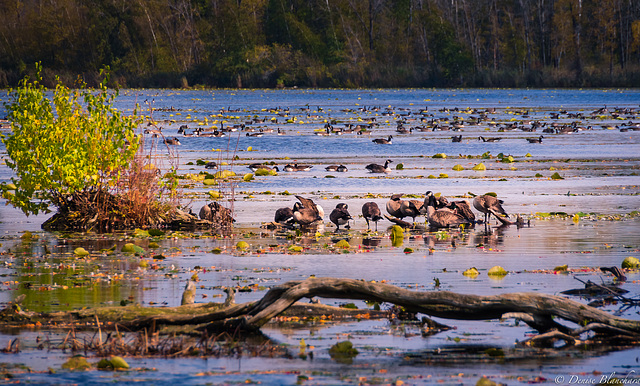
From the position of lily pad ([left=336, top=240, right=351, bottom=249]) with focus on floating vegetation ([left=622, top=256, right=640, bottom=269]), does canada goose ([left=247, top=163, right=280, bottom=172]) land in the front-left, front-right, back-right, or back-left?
back-left

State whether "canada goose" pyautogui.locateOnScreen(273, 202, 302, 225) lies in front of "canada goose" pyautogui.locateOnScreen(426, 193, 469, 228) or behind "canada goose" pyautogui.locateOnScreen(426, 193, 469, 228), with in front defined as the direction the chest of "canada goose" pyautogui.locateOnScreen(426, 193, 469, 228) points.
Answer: in front

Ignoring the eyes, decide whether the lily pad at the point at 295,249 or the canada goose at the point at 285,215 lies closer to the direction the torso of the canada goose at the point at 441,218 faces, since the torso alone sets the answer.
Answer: the canada goose

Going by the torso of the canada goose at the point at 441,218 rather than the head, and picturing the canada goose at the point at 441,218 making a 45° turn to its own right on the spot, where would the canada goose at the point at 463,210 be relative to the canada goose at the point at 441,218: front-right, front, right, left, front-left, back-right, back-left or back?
right

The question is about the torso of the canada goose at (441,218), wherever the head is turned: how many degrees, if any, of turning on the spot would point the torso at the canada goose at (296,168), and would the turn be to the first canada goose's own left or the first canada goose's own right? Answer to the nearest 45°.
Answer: approximately 45° to the first canada goose's own right

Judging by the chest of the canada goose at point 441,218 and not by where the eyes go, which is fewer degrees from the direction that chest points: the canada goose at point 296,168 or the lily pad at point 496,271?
the canada goose

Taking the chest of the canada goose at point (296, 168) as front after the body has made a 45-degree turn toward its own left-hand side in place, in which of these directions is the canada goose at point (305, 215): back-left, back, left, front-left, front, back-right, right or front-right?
front-left

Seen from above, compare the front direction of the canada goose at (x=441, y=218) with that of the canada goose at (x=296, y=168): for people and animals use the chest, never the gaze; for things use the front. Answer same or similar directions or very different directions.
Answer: same or similar directions

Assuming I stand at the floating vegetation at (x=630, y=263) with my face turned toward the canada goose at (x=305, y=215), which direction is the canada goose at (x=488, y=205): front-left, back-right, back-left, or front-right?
front-right

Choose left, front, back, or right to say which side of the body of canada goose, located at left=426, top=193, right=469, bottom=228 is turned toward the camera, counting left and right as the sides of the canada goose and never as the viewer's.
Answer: left

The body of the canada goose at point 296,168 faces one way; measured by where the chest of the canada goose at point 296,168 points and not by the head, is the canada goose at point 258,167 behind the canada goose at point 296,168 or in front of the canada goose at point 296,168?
in front
